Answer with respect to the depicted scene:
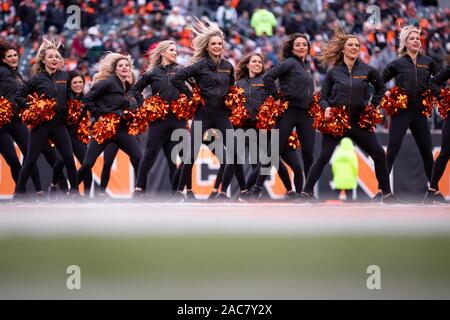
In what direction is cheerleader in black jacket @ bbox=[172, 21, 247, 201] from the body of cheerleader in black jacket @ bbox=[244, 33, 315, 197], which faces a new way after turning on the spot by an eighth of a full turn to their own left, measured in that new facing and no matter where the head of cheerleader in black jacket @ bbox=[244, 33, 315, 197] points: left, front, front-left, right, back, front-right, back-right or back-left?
back

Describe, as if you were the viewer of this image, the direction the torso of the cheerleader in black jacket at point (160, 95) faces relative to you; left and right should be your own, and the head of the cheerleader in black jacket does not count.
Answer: facing the viewer and to the right of the viewer

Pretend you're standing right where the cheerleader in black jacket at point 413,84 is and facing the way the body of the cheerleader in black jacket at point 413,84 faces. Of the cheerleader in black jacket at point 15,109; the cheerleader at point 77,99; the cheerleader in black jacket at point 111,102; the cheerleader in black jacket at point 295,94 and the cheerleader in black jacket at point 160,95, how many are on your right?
5

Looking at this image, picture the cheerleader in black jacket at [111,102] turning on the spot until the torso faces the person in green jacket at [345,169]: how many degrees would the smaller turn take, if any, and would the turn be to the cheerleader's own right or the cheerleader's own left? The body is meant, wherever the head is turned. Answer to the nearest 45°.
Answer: approximately 90° to the cheerleader's own left

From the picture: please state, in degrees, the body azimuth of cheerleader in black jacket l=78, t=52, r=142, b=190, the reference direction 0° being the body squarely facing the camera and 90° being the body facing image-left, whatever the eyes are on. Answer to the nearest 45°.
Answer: approximately 315°

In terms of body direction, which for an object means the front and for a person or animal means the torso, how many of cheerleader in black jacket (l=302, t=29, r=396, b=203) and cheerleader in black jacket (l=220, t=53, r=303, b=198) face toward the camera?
2

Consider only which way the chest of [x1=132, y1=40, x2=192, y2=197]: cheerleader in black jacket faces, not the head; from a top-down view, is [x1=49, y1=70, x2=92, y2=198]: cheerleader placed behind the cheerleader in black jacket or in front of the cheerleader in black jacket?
behind

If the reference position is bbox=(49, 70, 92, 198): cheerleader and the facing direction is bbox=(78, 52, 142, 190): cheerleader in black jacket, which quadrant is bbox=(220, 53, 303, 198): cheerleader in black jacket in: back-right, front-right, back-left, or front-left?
front-left

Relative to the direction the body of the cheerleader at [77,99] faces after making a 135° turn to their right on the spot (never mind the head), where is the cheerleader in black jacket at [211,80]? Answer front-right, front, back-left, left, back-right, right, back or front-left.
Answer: back

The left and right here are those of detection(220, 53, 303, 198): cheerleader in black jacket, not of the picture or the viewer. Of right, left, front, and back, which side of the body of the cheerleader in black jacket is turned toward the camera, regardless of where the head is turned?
front

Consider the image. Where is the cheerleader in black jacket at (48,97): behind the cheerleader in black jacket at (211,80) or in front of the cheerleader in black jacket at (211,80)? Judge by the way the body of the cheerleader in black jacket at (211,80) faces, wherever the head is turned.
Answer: behind

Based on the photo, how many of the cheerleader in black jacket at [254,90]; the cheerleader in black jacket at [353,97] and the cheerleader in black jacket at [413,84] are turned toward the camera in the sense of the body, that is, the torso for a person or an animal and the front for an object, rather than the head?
3

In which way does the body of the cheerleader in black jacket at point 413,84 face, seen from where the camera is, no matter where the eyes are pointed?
toward the camera

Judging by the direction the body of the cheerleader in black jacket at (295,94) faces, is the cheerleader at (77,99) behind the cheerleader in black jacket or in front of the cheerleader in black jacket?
behind
